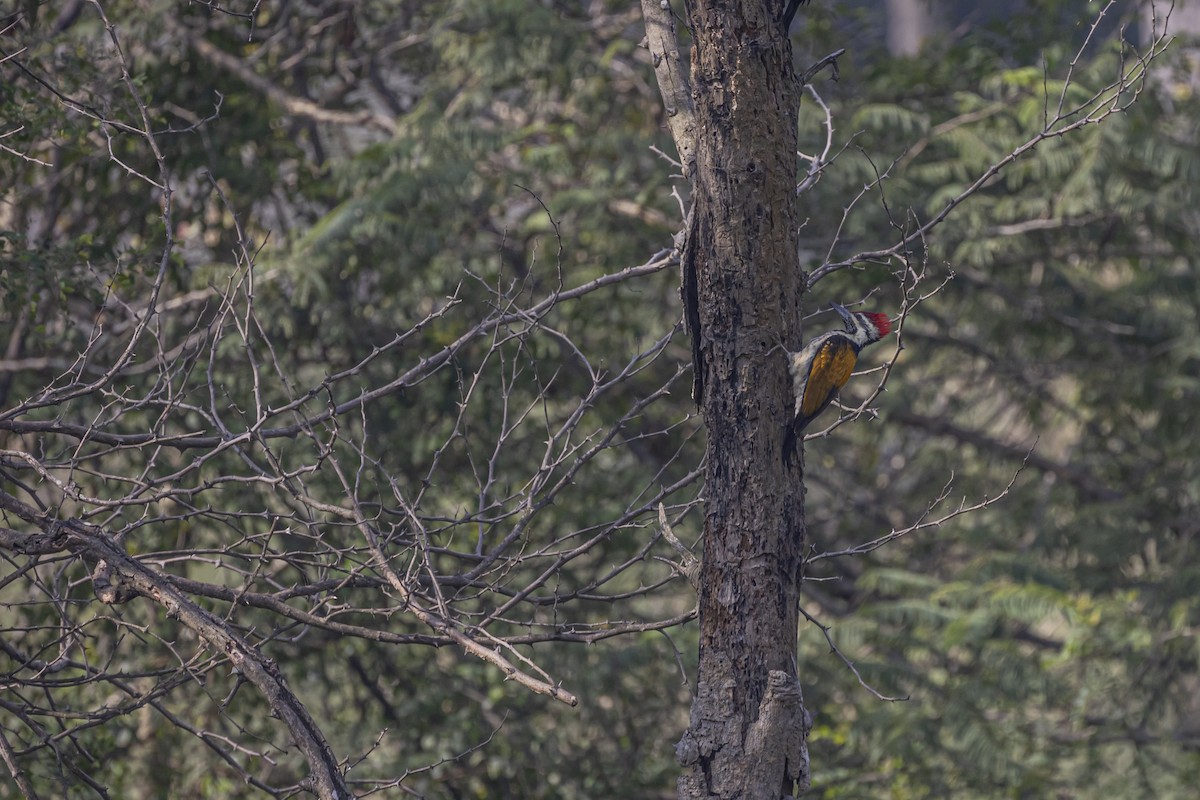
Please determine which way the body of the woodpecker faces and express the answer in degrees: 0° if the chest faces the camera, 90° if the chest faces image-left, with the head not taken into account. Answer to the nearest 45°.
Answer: approximately 90°
